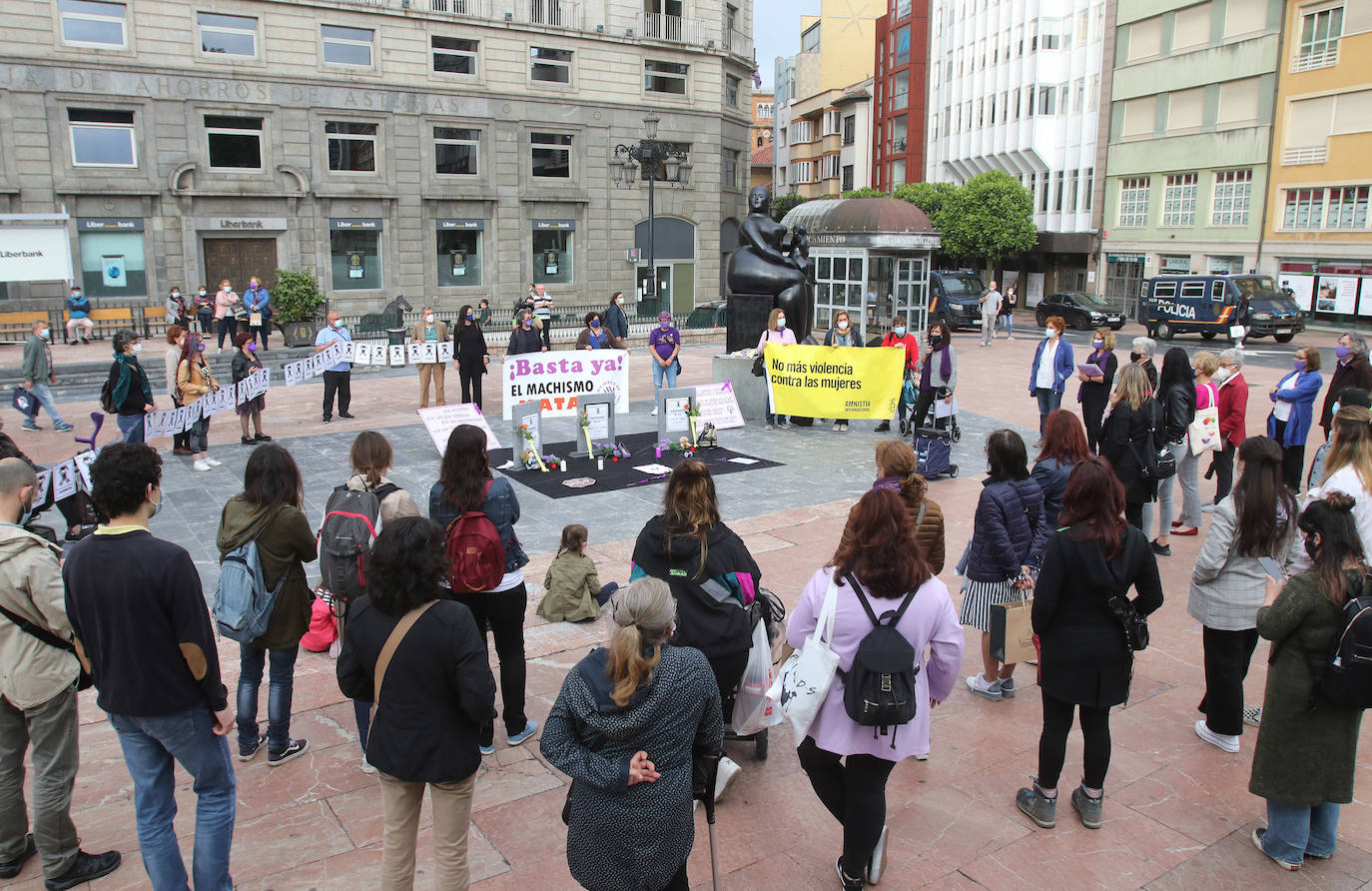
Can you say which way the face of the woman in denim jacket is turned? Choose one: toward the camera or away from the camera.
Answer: away from the camera

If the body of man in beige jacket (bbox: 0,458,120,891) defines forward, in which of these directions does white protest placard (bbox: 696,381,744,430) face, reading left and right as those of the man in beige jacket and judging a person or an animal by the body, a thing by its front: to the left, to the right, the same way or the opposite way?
the opposite way

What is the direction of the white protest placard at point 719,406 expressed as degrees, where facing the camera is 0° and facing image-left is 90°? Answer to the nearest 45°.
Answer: approximately 0°

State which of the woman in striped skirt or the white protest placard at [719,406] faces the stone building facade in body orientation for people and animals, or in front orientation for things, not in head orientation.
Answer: the woman in striped skirt

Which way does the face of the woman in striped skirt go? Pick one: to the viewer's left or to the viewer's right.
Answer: to the viewer's left

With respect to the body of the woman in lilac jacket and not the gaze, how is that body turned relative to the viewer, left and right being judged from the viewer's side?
facing away from the viewer

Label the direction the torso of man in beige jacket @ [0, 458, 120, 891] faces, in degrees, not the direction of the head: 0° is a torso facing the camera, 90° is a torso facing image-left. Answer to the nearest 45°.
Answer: approximately 225°

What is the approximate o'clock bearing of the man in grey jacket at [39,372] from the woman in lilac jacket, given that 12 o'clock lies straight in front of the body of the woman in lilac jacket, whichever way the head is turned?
The man in grey jacket is roughly at 10 o'clock from the woman in lilac jacket.

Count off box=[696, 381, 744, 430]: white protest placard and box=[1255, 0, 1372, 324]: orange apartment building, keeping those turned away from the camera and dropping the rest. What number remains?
0

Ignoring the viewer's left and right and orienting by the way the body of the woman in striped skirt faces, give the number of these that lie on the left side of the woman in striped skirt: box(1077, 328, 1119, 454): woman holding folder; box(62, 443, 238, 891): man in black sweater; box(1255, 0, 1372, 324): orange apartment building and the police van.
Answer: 1

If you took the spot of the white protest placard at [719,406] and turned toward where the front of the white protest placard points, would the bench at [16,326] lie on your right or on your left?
on your right

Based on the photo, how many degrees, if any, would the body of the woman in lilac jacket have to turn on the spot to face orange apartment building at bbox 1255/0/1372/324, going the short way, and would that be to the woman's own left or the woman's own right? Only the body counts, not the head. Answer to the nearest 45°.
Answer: approximately 45° to the woman's own right

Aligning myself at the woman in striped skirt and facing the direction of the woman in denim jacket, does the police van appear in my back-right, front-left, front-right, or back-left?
back-right

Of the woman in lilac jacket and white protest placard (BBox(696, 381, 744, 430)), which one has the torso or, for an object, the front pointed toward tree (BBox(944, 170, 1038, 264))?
the woman in lilac jacket

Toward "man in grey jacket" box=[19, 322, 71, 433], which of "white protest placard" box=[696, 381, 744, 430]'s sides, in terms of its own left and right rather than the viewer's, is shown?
right

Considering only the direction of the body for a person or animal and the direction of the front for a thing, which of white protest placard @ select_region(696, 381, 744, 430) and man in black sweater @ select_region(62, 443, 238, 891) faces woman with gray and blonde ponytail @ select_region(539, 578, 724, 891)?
the white protest placard

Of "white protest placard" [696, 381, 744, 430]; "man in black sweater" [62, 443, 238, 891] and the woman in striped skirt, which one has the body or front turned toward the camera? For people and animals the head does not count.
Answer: the white protest placard

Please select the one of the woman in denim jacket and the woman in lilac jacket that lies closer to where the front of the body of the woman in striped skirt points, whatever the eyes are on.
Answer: the woman in denim jacket

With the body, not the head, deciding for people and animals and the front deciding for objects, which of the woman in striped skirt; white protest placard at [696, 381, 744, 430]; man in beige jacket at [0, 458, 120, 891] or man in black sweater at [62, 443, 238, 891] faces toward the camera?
the white protest placard
